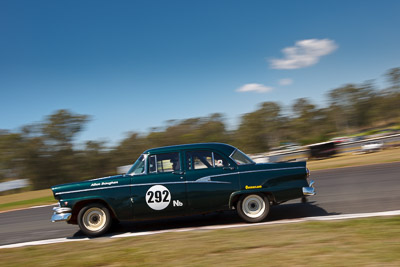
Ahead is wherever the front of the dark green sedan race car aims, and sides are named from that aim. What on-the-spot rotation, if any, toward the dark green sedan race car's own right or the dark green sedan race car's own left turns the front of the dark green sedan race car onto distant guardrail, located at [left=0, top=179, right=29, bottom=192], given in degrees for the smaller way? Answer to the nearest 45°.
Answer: approximately 45° to the dark green sedan race car's own right

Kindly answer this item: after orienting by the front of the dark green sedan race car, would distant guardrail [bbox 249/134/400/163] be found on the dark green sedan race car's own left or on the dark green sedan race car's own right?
on the dark green sedan race car's own right

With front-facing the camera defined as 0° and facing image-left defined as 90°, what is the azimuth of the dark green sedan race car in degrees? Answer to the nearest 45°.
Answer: approximately 90°
